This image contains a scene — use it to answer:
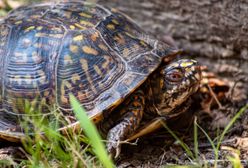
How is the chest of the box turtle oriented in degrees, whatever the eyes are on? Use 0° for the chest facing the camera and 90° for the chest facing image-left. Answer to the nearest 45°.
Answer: approximately 270°
